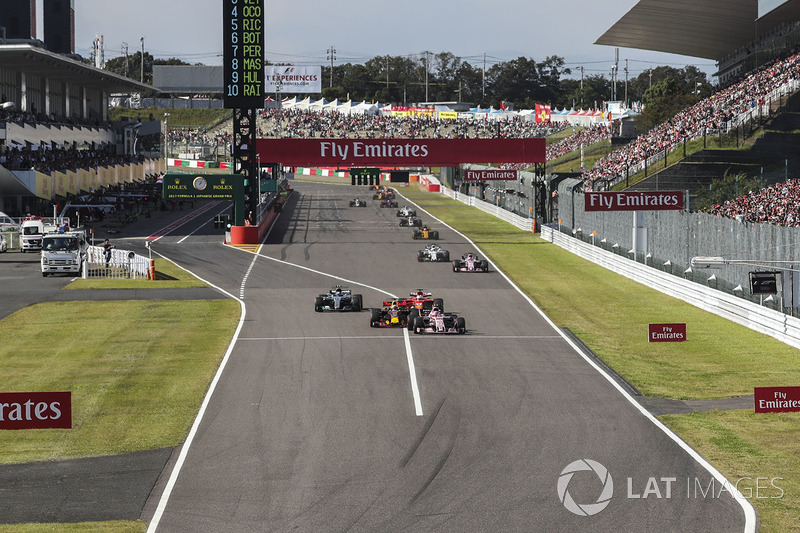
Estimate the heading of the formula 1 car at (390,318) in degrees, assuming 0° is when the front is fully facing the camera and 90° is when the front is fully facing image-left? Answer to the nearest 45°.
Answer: approximately 0°

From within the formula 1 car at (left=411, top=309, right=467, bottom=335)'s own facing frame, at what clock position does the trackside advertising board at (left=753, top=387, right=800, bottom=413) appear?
The trackside advertising board is roughly at 11 o'clock from the formula 1 car.

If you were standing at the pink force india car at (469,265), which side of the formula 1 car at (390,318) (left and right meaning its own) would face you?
back
